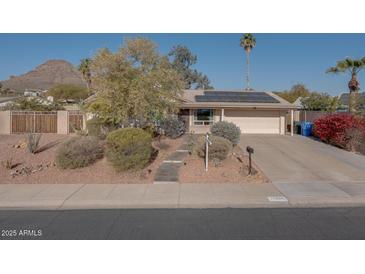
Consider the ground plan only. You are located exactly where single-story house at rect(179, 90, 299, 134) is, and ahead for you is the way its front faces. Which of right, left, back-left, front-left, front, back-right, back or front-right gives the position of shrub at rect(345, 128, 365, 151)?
front-left

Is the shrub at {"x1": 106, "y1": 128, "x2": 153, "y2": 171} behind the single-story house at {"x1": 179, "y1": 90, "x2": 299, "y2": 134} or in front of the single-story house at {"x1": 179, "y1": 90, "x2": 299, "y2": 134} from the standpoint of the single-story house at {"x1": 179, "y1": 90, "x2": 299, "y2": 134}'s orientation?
in front

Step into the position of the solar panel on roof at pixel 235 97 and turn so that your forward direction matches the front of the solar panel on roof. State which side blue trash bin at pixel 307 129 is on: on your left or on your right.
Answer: on your left

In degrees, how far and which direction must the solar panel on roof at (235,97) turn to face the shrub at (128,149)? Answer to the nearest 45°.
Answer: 0° — it already faces it

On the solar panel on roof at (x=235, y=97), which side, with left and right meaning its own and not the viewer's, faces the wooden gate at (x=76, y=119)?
right

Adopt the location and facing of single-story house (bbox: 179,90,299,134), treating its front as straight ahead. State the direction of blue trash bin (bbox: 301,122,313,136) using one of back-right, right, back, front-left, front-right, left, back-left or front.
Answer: left

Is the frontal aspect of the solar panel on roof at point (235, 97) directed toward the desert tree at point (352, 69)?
no

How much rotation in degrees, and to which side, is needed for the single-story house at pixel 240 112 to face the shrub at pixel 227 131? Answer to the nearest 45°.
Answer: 0° — it already faces it

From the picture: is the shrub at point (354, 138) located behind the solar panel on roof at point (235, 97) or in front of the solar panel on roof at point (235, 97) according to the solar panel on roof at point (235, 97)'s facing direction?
in front

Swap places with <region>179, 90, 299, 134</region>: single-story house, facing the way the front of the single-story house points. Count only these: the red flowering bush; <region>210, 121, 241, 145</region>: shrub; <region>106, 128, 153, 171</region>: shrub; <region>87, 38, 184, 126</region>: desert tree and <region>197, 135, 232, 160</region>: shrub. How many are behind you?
0

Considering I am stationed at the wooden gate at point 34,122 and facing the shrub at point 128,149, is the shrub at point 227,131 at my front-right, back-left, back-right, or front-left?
front-left

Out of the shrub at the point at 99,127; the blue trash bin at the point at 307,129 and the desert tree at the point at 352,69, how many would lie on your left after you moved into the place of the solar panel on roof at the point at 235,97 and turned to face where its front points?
2

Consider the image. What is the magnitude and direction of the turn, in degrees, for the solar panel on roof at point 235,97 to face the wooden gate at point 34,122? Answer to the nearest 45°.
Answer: approximately 90° to its right

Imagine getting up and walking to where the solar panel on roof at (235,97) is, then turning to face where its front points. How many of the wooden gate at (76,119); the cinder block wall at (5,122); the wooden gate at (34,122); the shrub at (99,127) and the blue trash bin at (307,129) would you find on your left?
1

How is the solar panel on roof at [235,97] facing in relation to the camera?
toward the camera

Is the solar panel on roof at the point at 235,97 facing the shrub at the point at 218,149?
yes

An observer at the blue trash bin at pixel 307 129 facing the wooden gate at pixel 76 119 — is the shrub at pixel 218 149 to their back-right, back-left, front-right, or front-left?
front-left

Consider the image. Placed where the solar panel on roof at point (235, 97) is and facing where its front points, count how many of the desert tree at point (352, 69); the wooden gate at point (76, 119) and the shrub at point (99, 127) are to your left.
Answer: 1

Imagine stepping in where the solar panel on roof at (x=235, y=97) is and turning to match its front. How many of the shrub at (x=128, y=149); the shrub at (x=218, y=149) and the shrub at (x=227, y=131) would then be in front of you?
3
